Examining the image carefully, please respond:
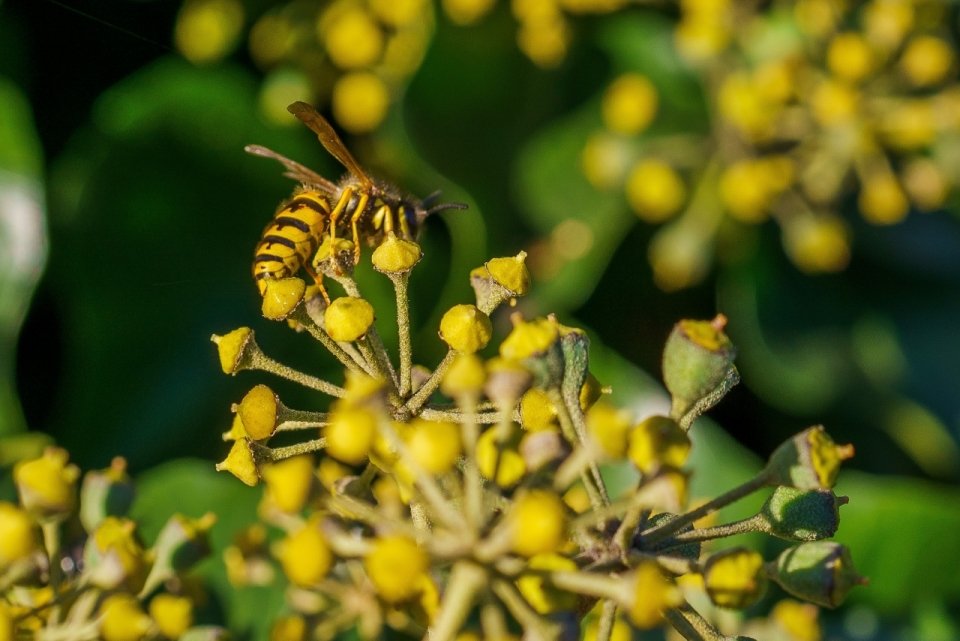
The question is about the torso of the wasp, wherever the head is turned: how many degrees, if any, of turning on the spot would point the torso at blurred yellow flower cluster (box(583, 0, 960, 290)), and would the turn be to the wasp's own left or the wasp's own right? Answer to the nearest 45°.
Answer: approximately 45° to the wasp's own left

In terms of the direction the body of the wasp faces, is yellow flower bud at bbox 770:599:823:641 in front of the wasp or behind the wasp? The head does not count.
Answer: in front

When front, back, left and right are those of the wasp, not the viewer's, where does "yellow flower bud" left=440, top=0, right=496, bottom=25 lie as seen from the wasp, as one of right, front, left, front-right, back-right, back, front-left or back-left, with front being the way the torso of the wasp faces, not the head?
left

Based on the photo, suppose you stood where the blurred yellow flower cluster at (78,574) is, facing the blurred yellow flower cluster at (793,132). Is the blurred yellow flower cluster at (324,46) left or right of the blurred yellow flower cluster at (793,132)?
left

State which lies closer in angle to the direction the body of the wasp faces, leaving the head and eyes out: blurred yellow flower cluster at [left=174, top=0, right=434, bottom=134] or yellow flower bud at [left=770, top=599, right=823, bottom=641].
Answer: the yellow flower bud

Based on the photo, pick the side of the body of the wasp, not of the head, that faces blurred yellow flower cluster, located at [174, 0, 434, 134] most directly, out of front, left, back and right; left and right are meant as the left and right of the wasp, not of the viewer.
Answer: left

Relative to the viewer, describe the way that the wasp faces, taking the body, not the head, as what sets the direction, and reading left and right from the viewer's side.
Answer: facing to the right of the viewer
